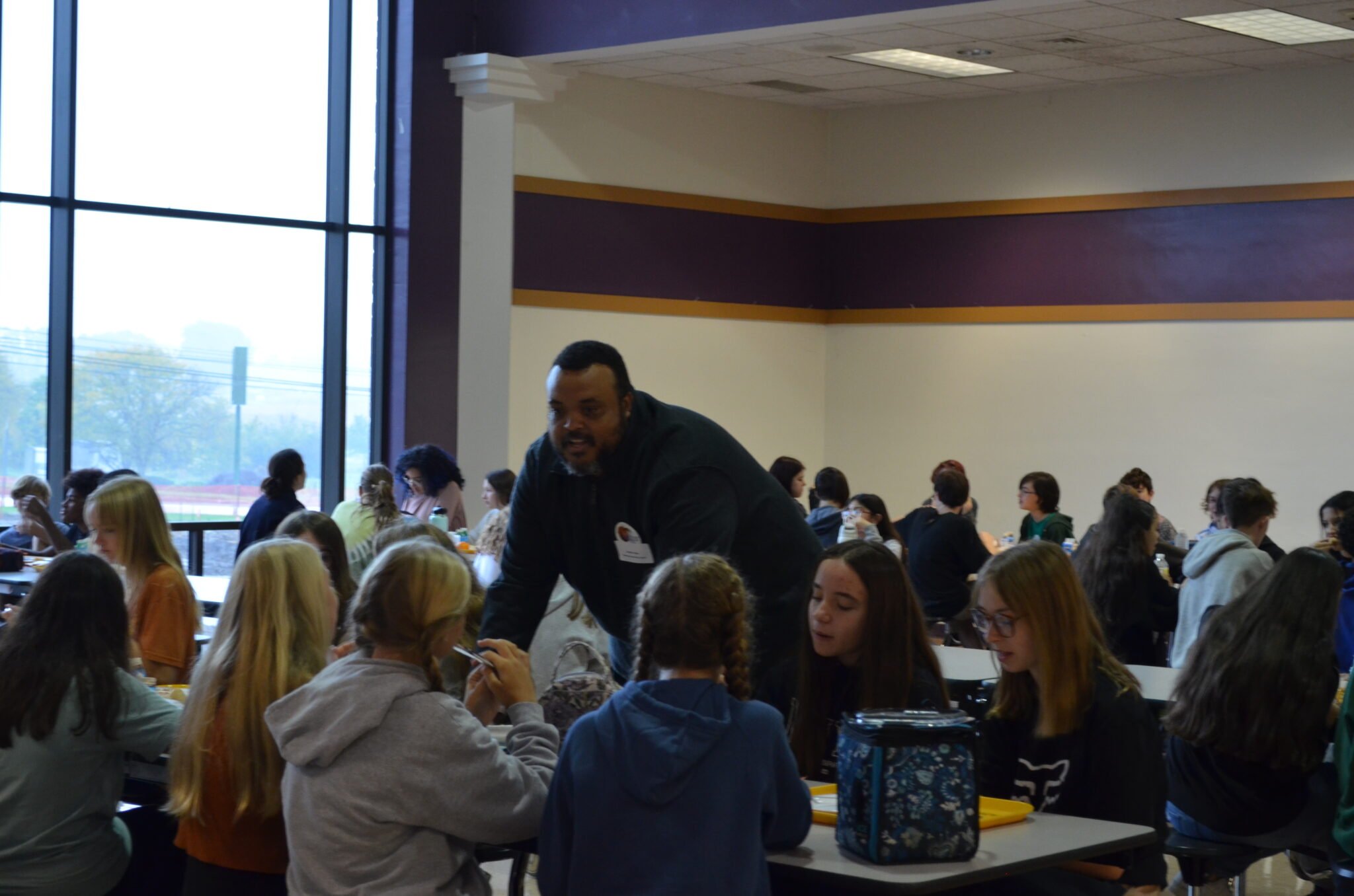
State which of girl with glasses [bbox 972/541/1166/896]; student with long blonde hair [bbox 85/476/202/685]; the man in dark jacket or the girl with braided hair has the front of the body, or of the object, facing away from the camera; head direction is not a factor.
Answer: the girl with braided hair

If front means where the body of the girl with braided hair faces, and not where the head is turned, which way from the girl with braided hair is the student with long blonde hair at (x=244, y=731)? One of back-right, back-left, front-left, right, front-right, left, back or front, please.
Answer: front-left

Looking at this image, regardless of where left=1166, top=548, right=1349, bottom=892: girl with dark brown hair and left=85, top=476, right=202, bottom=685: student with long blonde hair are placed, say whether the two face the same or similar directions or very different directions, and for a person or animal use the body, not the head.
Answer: very different directions

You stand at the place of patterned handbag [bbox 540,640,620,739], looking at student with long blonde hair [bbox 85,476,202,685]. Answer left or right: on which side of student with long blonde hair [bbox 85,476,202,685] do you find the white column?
right

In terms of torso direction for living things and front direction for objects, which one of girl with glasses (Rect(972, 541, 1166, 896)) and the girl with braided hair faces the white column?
the girl with braided hair

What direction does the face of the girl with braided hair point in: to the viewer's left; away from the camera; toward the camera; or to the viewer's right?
away from the camera

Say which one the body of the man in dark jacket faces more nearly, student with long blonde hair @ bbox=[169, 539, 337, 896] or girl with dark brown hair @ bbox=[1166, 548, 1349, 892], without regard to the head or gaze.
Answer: the student with long blonde hair

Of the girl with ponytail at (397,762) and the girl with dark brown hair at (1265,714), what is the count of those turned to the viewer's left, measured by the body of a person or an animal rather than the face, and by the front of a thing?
0

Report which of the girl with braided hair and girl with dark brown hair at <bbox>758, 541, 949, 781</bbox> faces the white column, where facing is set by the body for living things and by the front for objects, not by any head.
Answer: the girl with braided hair

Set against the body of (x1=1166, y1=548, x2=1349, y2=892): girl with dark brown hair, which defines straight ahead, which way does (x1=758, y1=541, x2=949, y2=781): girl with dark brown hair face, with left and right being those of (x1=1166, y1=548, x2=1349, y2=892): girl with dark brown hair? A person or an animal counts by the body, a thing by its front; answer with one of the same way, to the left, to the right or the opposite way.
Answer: the opposite way

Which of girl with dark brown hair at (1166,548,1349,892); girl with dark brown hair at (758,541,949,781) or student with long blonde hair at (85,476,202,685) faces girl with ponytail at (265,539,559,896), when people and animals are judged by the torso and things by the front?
girl with dark brown hair at (758,541,949,781)

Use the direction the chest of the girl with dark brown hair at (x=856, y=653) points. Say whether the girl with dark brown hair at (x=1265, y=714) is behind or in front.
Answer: behind

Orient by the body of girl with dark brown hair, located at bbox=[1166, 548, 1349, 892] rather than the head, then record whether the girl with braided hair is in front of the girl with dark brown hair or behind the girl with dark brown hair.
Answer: behind

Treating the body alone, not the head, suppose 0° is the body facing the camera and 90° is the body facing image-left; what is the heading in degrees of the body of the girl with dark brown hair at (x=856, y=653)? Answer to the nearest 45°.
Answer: approximately 45°

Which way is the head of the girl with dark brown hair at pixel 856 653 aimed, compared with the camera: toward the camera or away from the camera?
toward the camera

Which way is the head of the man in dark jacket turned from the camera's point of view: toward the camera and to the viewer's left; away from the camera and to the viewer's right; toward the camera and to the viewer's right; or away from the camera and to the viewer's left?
toward the camera and to the viewer's left

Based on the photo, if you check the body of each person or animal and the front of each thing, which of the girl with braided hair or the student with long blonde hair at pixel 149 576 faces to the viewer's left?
the student with long blonde hair

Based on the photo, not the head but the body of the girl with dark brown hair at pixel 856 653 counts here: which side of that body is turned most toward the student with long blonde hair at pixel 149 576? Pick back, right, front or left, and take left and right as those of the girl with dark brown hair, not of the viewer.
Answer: right

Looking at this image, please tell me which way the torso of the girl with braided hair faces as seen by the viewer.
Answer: away from the camera

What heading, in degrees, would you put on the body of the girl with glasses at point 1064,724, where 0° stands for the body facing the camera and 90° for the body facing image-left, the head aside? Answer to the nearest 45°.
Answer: approximately 45°

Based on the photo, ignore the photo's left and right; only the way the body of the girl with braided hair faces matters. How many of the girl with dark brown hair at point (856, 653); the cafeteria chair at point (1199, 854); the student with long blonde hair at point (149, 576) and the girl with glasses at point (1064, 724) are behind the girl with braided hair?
0
